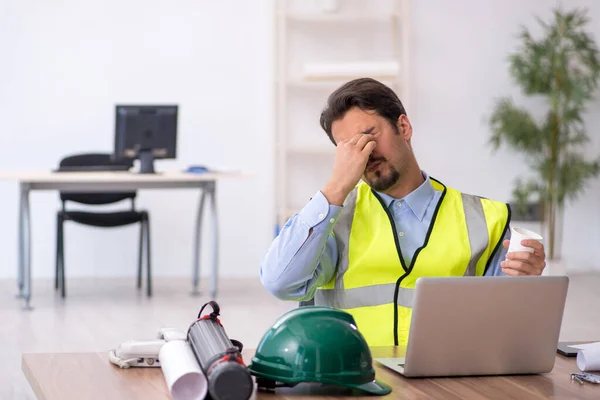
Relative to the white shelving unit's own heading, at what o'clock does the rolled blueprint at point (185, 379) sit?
The rolled blueprint is roughly at 12 o'clock from the white shelving unit.

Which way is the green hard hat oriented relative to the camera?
to the viewer's right

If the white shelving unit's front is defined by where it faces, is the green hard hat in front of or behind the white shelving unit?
in front

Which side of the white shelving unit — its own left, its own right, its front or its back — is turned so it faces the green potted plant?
left

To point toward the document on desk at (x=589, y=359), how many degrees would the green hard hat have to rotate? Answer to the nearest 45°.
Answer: approximately 45° to its left

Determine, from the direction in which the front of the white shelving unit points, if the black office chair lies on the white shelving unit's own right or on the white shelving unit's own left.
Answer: on the white shelving unit's own right

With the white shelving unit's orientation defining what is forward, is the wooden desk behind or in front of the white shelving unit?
in front

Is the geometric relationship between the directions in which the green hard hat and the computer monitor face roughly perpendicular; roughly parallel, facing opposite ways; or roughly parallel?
roughly perpendicular
